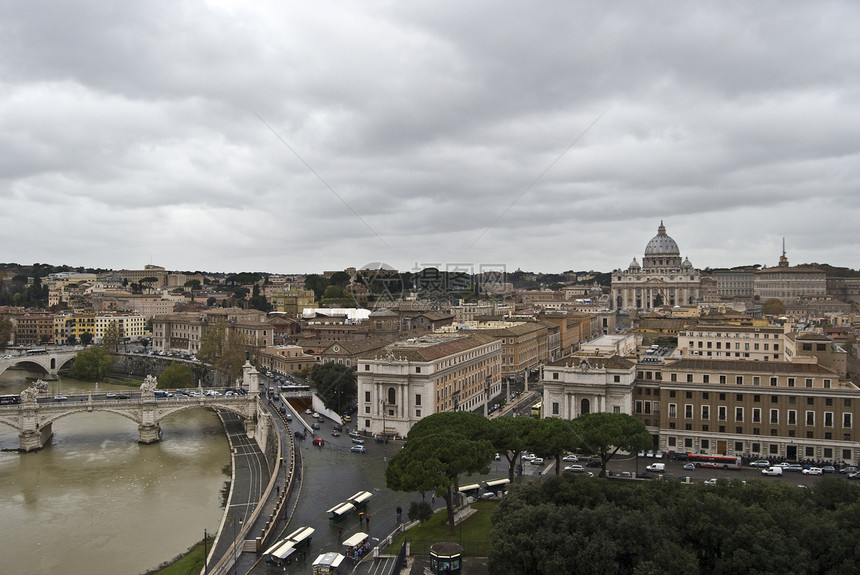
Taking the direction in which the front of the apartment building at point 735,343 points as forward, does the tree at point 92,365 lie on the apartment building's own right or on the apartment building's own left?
on the apartment building's own right

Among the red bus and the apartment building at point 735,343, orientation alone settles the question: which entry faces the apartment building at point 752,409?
the apartment building at point 735,343

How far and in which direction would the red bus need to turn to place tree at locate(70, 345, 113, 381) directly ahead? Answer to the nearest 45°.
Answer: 0° — it already faces it

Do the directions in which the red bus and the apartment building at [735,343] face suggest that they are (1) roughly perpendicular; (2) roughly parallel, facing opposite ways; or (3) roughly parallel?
roughly perpendicular

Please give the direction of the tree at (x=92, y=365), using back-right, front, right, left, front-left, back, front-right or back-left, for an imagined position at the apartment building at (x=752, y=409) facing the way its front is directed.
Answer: right

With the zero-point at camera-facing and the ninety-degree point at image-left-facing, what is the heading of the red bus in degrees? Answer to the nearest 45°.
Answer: approximately 90°

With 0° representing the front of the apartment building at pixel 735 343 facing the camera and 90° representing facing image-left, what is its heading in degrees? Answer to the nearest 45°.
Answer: approximately 0°

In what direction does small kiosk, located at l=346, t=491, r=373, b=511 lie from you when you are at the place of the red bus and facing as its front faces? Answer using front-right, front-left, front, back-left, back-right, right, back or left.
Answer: front-left

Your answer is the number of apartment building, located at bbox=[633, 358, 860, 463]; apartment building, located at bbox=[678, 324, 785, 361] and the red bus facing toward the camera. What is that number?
2

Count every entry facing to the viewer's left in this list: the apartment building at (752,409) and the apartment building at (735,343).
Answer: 0

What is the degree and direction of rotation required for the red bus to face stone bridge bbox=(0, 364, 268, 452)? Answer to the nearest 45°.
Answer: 0° — it already faces it
